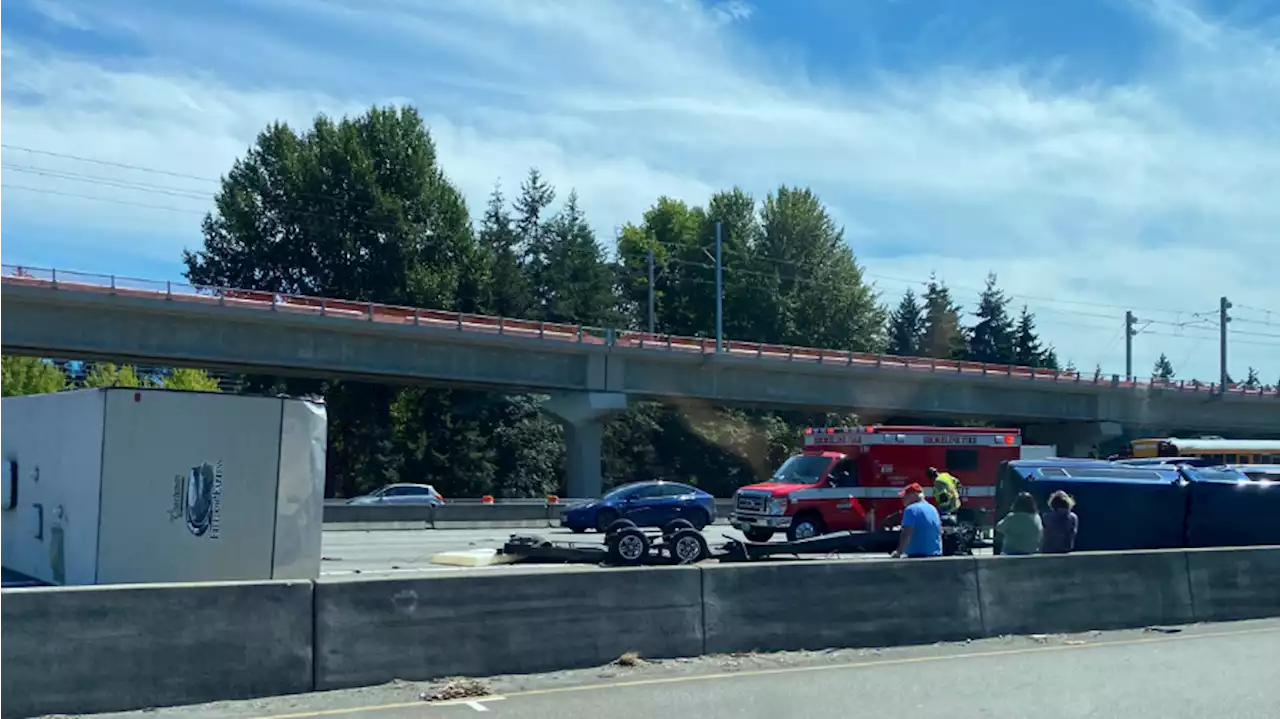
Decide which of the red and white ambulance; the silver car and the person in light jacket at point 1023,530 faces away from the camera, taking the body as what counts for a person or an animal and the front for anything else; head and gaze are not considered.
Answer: the person in light jacket

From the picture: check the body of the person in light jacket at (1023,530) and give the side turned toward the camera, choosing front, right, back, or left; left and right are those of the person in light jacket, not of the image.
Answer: back

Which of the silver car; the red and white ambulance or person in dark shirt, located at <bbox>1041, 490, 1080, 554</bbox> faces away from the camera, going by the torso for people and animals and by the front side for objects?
the person in dark shirt

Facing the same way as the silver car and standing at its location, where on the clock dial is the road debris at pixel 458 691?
The road debris is roughly at 9 o'clock from the silver car.

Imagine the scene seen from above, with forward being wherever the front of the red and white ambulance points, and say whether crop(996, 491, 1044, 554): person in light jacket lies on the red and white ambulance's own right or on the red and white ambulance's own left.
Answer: on the red and white ambulance's own left

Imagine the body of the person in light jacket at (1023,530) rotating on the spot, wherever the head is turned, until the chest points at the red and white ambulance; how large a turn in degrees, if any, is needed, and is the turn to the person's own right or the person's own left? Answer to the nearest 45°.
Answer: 0° — they already face it

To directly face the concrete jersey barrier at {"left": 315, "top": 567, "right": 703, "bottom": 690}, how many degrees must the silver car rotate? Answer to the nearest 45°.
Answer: approximately 90° to its left

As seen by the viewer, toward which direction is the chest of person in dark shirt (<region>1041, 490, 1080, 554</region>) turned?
away from the camera

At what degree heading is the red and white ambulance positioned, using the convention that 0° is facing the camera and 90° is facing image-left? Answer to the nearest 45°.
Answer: approximately 45°

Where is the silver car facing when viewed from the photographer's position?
facing to the left of the viewer

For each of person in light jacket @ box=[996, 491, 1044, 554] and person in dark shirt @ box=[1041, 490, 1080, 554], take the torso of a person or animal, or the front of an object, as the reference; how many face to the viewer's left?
0

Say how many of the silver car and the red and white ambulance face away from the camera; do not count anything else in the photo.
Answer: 0

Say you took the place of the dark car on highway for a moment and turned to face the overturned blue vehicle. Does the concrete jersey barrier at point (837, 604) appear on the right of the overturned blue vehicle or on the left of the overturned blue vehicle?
right

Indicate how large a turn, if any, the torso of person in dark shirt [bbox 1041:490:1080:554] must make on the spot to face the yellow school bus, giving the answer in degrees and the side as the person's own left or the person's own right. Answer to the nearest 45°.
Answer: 0° — they already face it

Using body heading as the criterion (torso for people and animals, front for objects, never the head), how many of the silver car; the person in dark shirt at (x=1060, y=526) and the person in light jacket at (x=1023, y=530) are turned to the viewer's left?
1
